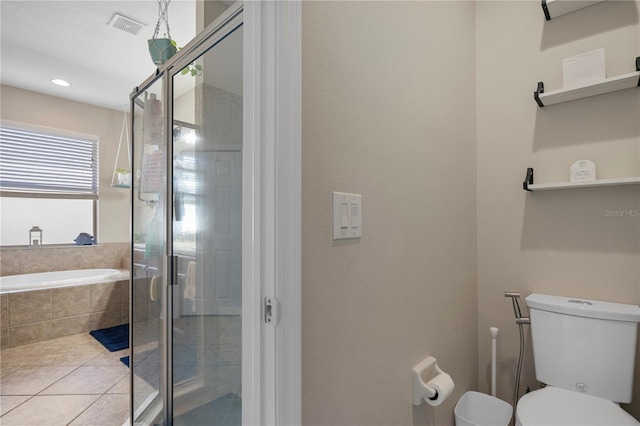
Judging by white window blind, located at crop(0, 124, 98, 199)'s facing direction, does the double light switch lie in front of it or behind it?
in front

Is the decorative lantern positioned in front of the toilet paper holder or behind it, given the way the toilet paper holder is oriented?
behind

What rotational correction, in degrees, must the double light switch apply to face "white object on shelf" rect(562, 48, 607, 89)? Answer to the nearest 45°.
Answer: approximately 90° to its left

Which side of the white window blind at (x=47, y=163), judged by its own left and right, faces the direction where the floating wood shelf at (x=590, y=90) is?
front

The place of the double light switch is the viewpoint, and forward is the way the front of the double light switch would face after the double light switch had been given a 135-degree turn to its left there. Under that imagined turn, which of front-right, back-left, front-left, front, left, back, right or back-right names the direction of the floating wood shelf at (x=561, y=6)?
front-right

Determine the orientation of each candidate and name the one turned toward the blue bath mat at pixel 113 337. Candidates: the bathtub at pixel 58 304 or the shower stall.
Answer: the bathtub

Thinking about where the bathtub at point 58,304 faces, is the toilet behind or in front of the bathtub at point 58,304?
in front

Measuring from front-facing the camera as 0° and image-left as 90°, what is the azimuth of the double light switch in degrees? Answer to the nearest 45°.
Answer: approximately 315°

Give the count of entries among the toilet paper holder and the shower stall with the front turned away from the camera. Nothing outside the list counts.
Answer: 0

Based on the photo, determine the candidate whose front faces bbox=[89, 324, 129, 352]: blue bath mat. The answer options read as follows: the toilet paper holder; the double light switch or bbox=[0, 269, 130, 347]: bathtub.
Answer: the bathtub

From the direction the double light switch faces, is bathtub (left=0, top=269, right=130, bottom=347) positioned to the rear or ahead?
to the rear

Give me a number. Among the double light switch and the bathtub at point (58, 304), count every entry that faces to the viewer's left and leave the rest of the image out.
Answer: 0
